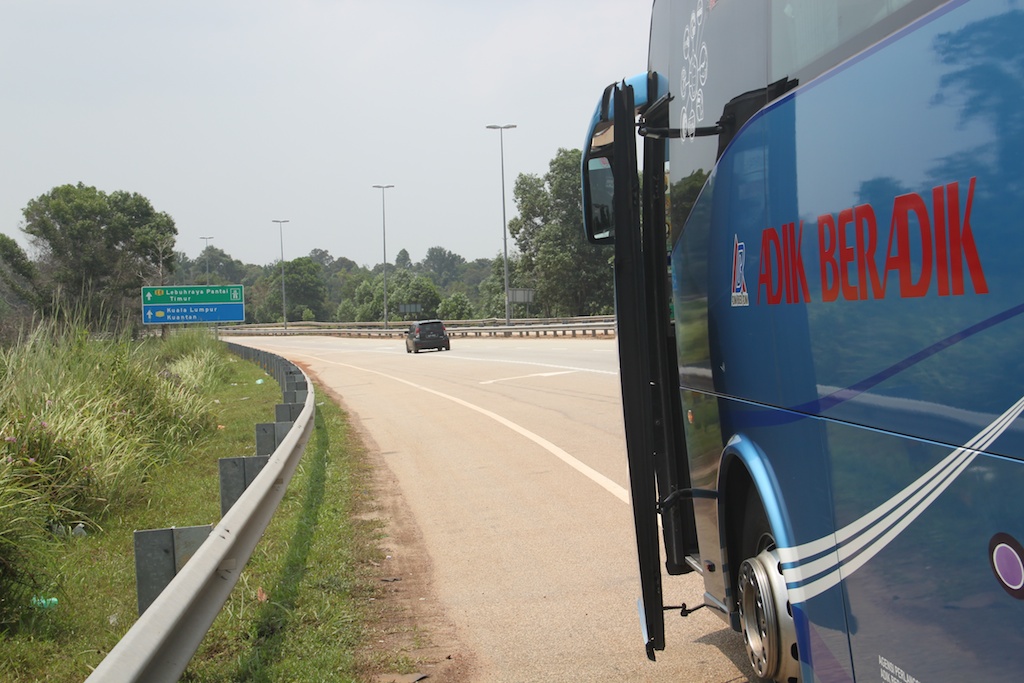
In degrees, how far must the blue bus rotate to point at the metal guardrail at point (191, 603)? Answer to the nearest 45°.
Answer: approximately 45° to its left

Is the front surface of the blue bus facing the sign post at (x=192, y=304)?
yes

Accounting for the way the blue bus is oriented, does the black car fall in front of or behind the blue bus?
in front

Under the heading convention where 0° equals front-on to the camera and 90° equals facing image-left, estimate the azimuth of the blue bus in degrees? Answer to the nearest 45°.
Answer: approximately 135°
